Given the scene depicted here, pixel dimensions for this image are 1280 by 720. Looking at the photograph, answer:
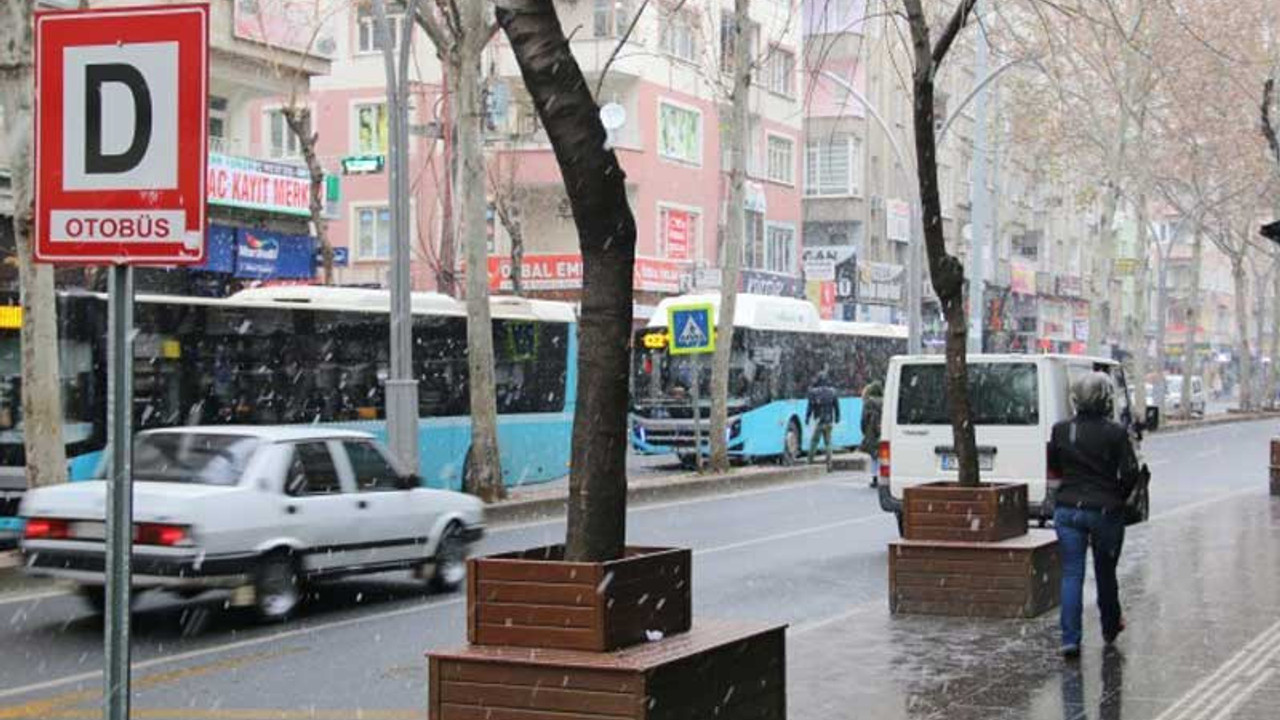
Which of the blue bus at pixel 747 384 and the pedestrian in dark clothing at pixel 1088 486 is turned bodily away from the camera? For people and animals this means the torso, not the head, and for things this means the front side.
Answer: the pedestrian in dark clothing

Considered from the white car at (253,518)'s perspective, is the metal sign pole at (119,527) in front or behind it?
behind

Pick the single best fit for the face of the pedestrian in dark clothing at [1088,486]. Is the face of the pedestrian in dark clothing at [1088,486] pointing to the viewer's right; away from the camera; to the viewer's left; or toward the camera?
away from the camera

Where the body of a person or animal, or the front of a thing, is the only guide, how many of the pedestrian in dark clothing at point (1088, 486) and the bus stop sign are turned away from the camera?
1

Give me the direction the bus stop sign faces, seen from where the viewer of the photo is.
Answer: facing the viewer

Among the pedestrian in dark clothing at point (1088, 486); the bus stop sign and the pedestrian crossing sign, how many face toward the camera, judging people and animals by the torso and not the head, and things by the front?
2

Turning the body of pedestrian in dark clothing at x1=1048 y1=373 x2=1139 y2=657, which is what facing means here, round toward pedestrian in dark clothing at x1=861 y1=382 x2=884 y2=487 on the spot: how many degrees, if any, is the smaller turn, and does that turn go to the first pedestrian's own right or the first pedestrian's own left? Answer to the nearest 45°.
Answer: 0° — they already face them

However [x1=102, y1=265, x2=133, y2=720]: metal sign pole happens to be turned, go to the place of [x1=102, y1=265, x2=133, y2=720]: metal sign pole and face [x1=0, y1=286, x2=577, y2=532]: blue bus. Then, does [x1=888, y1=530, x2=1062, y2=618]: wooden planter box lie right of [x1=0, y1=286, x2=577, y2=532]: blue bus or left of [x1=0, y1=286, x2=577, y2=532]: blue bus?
right

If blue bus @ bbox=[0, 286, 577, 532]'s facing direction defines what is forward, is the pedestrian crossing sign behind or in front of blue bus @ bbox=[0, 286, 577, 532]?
behind

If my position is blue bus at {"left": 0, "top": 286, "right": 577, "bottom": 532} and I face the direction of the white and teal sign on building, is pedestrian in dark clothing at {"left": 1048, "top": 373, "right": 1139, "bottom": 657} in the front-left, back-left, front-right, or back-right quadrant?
back-right

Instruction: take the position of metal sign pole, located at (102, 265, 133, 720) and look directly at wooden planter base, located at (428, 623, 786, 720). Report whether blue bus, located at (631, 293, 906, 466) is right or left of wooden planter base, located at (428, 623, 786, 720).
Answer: left

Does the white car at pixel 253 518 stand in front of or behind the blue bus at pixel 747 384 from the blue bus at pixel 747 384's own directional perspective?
in front

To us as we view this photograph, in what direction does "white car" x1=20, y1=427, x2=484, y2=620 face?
facing away from the viewer and to the right of the viewer

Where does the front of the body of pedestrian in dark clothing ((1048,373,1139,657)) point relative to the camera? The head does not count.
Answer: away from the camera

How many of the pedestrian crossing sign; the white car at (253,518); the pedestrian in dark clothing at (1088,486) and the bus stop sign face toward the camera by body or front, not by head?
2

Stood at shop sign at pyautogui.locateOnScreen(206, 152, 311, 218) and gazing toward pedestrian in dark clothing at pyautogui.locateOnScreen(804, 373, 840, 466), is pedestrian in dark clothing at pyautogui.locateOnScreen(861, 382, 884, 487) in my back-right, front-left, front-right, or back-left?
front-right

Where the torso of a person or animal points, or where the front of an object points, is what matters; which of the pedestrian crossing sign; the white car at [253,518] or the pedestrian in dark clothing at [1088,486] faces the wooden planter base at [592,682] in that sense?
the pedestrian crossing sign
